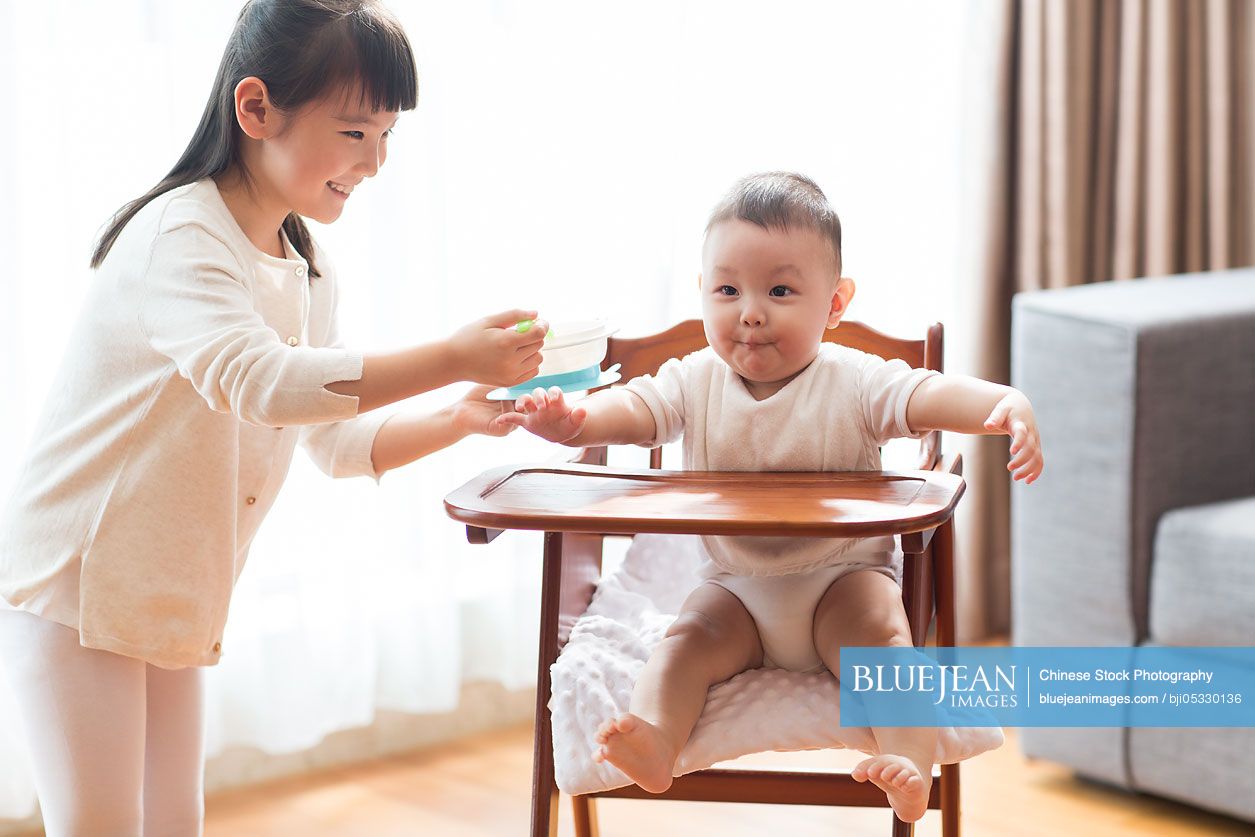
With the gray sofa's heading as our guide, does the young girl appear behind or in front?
in front

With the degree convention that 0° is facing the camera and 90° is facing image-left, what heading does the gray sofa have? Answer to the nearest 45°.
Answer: approximately 45°

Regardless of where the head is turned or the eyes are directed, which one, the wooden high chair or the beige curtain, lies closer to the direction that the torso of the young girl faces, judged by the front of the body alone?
the wooden high chair

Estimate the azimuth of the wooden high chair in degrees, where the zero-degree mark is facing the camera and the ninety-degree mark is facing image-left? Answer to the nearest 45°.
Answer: approximately 0°

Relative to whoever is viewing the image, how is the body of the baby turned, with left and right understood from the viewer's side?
facing the viewer

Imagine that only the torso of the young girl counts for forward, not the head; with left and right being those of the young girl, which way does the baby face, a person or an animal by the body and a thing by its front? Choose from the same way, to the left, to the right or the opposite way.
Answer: to the right

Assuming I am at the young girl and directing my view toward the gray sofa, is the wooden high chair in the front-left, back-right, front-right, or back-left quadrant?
front-right

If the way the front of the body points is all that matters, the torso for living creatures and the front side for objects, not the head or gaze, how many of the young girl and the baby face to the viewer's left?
0

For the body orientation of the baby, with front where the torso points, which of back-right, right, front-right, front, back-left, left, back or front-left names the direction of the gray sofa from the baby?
back-left

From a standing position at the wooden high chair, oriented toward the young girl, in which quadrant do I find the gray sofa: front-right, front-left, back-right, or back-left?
back-right

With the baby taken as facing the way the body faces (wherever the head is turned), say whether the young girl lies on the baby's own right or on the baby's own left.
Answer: on the baby's own right

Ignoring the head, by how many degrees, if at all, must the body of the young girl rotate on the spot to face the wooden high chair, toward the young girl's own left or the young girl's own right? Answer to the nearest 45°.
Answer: approximately 45° to the young girl's own left

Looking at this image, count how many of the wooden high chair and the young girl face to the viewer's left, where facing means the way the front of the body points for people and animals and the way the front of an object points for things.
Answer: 0

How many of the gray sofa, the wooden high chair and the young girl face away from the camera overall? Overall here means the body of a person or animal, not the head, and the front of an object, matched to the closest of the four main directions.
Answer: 0
